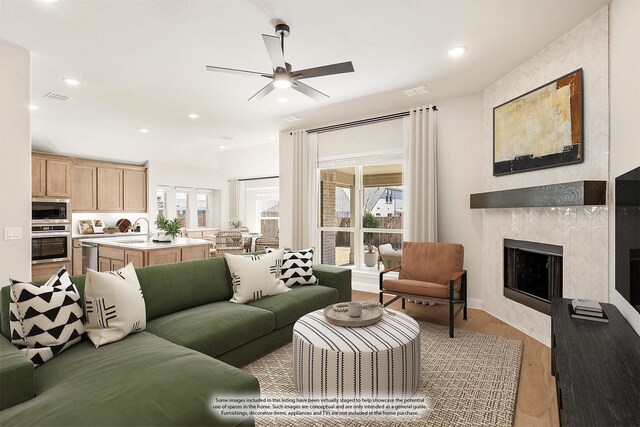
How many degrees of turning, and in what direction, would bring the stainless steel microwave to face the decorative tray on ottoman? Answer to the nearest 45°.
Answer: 0° — it already faces it

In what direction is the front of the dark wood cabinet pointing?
to the viewer's left

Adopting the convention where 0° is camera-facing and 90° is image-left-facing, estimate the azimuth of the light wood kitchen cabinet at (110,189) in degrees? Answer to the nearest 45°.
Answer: approximately 315°

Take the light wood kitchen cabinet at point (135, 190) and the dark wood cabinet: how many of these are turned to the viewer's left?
1

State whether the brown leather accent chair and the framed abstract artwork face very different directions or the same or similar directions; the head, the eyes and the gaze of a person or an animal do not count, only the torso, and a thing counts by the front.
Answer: same or similar directions

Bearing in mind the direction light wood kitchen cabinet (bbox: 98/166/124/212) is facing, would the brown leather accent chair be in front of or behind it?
in front

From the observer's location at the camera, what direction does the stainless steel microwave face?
facing the viewer

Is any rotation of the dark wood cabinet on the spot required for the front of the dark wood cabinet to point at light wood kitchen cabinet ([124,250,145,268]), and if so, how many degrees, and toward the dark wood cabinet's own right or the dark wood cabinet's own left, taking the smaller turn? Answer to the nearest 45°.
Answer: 0° — it already faces it

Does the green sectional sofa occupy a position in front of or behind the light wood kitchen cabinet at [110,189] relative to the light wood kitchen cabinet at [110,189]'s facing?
in front

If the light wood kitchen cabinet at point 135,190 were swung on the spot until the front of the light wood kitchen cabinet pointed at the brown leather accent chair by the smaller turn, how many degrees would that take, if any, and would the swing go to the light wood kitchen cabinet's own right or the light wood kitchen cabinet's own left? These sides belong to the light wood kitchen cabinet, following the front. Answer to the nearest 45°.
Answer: approximately 45° to the light wood kitchen cabinet's own left

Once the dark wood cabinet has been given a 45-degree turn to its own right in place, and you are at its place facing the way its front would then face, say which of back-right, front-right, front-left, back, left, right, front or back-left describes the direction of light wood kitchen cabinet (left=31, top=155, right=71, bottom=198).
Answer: front-left

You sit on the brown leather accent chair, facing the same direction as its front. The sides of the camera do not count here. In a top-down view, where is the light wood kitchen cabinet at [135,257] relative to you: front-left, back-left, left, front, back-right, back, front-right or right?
front-right

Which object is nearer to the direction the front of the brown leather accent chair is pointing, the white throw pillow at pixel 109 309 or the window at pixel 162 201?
the white throw pillow

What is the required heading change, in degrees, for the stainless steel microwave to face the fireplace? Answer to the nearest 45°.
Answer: approximately 45° to its left

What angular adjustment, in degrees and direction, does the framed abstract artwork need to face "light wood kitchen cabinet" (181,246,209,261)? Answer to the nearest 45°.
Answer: approximately 45° to its right

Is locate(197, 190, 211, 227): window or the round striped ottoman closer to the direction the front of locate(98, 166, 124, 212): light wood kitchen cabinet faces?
the round striped ottoman

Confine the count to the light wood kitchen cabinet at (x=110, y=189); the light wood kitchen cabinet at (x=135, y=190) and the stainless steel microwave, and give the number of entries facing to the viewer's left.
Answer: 0
